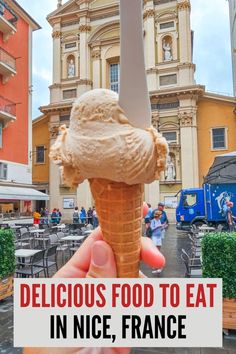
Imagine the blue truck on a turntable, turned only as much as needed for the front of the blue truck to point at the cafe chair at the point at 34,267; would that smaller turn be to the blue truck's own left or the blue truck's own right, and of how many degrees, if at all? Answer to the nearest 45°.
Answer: approximately 90° to the blue truck's own left

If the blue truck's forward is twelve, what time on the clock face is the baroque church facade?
The baroque church facade is roughly at 2 o'clock from the blue truck.

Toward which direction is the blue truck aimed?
to the viewer's left

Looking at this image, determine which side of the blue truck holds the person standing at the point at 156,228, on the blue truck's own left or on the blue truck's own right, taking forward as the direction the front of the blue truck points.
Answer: on the blue truck's own left

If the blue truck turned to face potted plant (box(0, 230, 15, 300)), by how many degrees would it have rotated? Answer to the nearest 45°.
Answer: approximately 90° to its left

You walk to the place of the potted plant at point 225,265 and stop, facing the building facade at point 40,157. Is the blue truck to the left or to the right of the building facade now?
right
